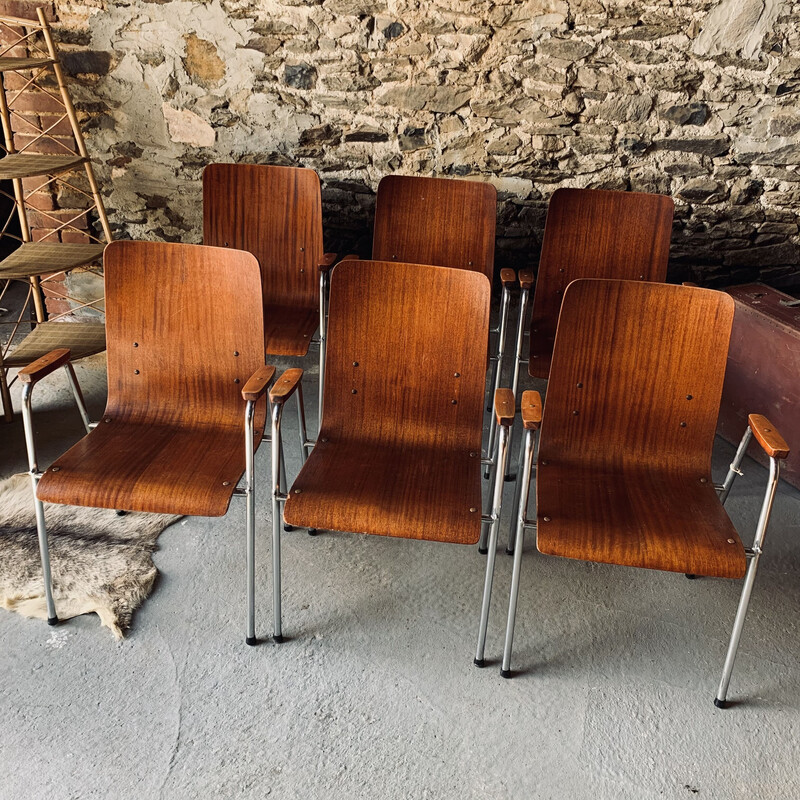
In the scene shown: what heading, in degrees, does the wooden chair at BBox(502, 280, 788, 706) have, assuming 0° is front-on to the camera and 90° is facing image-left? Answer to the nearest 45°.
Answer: approximately 0°

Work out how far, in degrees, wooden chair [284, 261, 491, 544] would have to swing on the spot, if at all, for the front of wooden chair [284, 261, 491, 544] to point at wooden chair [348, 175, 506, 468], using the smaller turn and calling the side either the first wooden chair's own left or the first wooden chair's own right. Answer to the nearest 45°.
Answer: approximately 180°

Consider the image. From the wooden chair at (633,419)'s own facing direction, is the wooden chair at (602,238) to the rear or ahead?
to the rear

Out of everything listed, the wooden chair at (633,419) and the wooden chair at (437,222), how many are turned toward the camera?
2

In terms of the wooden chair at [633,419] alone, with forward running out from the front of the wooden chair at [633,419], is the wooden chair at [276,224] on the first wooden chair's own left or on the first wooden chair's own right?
on the first wooden chair's own right

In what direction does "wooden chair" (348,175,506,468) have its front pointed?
toward the camera

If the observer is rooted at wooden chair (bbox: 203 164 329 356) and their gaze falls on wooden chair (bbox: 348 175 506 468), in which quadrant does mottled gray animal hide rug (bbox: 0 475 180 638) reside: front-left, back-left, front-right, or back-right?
back-right

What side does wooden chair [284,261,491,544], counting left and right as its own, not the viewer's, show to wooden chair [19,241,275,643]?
right

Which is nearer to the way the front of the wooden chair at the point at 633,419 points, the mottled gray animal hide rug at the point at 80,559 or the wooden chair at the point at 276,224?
the mottled gray animal hide rug

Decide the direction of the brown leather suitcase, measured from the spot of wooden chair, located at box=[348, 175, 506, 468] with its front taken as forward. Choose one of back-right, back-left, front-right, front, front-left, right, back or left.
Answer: left

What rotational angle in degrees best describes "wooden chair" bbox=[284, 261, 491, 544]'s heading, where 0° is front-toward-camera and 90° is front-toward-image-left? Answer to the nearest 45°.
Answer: approximately 0°

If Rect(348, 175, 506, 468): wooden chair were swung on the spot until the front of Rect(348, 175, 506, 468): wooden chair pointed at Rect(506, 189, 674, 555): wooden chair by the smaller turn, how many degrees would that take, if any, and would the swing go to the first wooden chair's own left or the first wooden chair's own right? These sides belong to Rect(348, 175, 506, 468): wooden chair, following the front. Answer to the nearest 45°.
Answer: approximately 90° to the first wooden chair's own left
